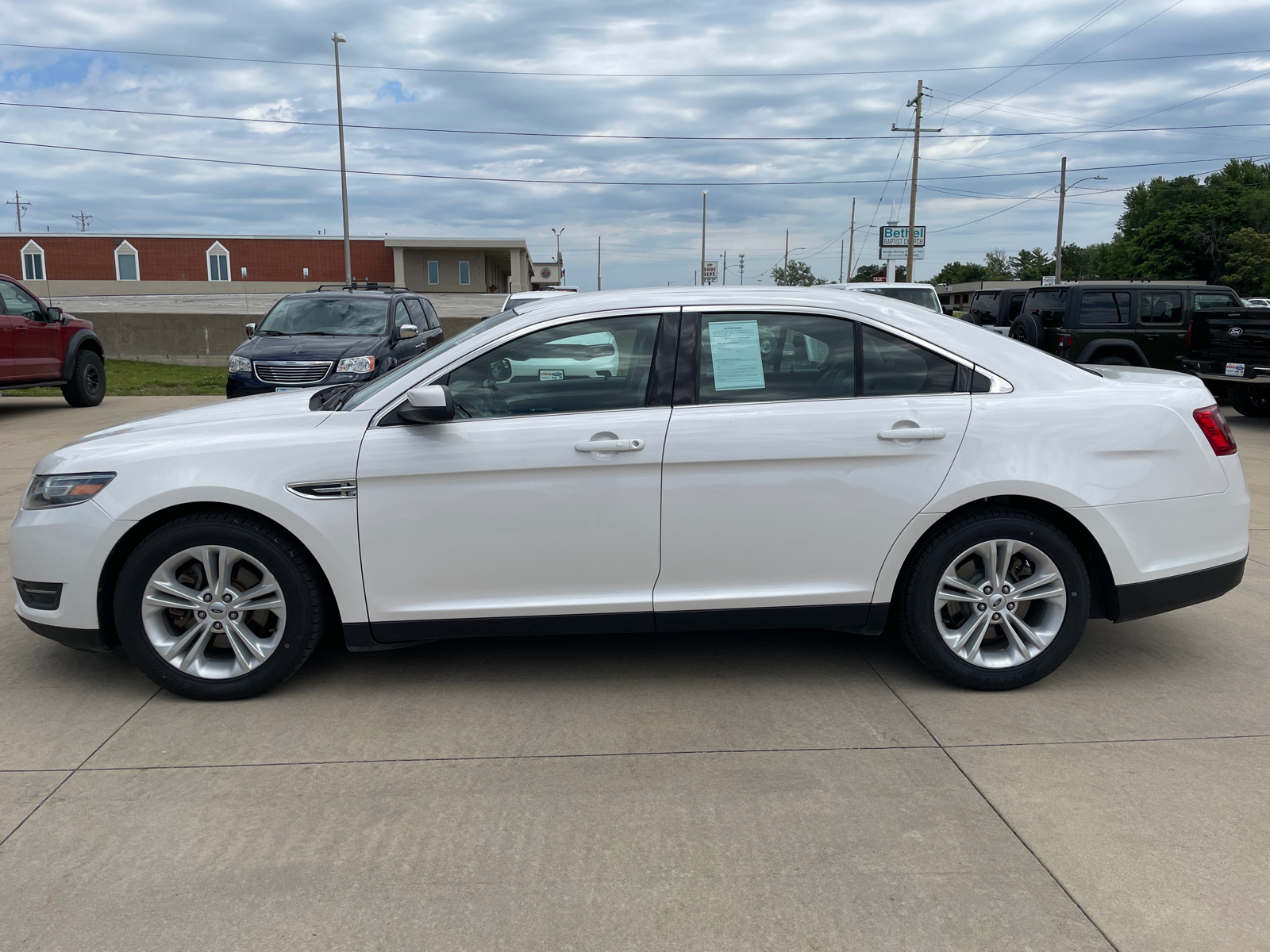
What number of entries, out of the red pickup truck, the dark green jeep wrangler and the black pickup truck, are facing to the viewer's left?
0

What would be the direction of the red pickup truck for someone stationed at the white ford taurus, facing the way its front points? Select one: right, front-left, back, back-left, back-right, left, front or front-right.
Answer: front-right

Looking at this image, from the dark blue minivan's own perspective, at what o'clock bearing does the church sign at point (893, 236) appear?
The church sign is roughly at 6 o'clock from the dark blue minivan.

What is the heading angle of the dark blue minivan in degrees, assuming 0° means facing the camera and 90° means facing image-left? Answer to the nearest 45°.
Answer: approximately 45°

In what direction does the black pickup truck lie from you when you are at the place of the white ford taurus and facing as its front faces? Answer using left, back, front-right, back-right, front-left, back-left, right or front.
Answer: back-right

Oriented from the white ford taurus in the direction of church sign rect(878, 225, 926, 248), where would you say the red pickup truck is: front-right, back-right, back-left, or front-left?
front-left

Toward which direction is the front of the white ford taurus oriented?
to the viewer's left

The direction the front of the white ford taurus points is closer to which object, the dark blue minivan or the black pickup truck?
the dark blue minivan

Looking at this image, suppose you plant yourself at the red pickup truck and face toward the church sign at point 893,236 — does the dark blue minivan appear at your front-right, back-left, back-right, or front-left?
front-right

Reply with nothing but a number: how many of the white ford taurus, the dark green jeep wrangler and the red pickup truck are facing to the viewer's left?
1

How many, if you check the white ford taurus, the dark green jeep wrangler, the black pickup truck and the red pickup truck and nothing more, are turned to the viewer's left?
1

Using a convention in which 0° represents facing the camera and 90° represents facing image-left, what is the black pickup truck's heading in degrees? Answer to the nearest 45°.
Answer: approximately 225°

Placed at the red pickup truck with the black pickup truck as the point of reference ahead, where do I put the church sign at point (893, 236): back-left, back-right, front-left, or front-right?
front-left

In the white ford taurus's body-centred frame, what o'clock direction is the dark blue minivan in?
The dark blue minivan is roughly at 2 o'clock from the white ford taurus.

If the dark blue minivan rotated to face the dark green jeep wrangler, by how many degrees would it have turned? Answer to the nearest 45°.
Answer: approximately 135° to its left

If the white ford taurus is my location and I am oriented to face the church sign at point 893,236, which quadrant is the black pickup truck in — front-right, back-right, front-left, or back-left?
front-right
